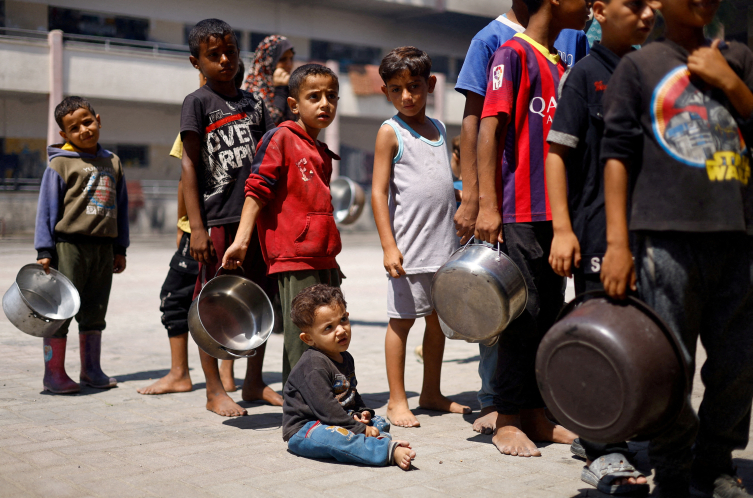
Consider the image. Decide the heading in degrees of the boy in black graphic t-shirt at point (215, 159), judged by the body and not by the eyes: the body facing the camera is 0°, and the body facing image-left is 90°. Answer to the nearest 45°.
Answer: approximately 315°

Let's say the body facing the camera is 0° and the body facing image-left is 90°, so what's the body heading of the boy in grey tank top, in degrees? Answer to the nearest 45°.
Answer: approximately 315°

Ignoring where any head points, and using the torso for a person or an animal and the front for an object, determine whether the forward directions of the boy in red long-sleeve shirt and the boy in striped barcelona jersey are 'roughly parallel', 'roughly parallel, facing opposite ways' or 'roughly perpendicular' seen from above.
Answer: roughly parallel

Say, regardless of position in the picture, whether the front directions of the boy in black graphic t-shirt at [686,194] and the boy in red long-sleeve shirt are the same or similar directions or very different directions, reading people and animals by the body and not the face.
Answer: same or similar directions

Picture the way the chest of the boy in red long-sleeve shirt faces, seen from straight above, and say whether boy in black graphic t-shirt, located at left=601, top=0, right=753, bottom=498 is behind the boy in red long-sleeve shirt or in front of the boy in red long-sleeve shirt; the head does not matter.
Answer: in front

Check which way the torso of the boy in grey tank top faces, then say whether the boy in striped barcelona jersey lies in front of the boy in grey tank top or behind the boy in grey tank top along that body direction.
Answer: in front

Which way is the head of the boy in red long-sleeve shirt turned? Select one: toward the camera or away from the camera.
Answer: toward the camera
